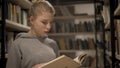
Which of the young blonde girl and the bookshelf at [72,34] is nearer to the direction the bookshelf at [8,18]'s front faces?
the young blonde girl

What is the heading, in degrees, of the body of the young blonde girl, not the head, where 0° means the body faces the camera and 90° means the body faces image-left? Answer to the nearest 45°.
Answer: approximately 315°

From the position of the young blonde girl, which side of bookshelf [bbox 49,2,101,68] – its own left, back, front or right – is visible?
front

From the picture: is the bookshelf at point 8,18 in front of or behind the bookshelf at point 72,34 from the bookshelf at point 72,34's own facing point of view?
in front

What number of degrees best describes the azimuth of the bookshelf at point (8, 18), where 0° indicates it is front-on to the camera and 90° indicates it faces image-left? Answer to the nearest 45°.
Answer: approximately 315°

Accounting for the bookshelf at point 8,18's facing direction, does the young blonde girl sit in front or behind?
in front

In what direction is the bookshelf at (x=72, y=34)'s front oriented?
toward the camera
